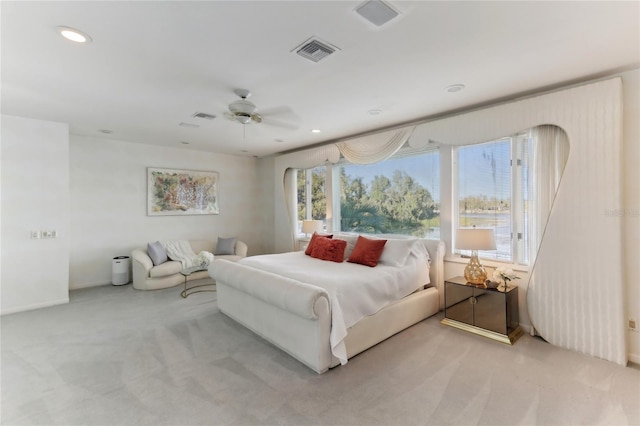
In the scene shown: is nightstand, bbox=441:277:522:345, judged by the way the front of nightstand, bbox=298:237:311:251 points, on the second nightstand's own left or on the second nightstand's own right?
on the second nightstand's own left

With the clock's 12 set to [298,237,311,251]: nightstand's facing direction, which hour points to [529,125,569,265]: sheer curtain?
The sheer curtain is roughly at 9 o'clock from the nightstand.

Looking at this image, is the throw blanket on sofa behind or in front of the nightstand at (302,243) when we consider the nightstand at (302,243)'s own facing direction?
in front

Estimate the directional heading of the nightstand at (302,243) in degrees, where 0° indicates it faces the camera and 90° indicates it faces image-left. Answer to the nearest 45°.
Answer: approximately 45°

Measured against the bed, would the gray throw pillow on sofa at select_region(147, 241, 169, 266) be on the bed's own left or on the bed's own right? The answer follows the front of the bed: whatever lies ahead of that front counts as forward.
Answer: on the bed's own right

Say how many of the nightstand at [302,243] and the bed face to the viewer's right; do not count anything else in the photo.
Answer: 0

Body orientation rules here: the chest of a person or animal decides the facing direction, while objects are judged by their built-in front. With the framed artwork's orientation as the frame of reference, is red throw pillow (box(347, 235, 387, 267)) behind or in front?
in front

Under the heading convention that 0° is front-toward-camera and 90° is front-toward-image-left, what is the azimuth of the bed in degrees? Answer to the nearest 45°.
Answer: approximately 45°

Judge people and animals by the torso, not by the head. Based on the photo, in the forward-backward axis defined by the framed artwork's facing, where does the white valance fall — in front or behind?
in front

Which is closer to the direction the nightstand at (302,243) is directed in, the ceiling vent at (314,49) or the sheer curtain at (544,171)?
the ceiling vent

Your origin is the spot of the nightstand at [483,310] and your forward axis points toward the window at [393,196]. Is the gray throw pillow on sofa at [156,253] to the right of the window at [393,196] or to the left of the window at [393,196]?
left
